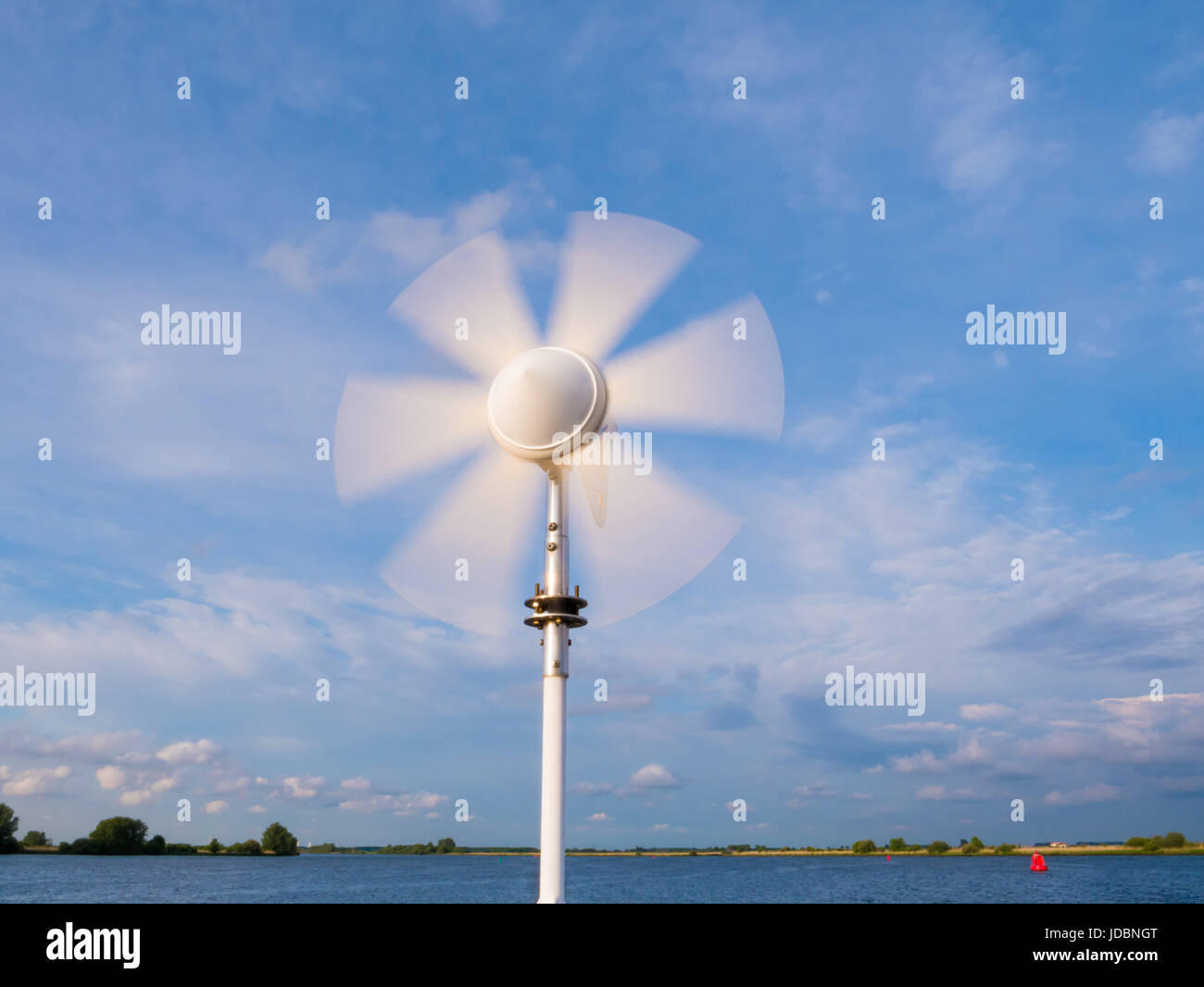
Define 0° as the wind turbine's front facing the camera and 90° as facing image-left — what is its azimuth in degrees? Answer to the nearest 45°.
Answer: approximately 0°
